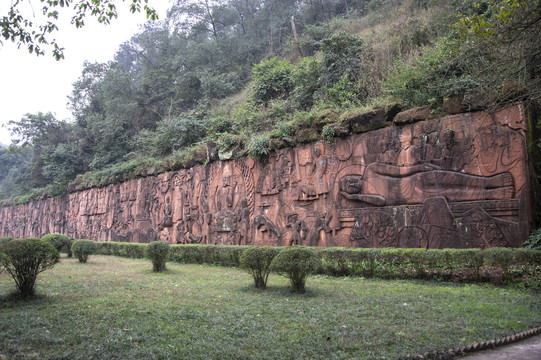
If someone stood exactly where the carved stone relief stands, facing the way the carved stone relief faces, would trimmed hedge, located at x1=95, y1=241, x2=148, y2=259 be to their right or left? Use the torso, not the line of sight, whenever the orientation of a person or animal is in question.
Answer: on their right

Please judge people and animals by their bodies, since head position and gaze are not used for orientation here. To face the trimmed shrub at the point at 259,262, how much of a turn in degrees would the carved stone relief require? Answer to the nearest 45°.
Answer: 0° — it already faces it

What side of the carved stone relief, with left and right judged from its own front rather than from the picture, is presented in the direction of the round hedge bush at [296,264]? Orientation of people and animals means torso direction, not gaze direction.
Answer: front

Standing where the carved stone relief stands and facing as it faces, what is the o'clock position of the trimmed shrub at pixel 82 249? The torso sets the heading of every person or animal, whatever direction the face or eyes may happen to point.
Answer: The trimmed shrub is roughly at 2 o'clock from the carved stone relief.

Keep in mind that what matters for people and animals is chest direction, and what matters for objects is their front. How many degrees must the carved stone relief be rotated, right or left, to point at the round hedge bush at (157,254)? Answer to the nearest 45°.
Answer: approximately 45° to its right

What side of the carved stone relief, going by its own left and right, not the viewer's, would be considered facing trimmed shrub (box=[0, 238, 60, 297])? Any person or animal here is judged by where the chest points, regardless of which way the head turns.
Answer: front

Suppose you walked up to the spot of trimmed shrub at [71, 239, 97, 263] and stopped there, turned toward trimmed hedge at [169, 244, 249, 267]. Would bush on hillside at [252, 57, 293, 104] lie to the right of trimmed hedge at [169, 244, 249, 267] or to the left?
left
